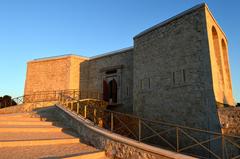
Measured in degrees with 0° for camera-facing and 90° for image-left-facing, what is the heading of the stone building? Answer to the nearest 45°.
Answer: approximately 45°

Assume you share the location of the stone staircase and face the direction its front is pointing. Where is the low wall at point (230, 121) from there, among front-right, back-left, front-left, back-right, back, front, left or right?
left

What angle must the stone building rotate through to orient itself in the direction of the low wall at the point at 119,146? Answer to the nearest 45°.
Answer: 0° — it already faces it

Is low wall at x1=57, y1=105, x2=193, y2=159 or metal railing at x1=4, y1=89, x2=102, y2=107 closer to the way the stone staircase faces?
the low wall

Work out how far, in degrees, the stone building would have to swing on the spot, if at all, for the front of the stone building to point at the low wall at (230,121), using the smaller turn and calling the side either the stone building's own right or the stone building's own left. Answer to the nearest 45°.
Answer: approximately 90° to the stone building's own left

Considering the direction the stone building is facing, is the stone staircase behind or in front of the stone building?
in front

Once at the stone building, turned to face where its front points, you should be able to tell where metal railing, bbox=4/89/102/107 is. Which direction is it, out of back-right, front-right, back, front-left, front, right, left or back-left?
right

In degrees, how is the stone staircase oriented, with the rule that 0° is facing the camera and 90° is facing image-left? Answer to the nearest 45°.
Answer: approximately 0°

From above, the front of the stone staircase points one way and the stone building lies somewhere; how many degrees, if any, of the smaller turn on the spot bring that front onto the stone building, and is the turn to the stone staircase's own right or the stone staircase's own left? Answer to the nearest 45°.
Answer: approximately 135° to the stone staircase's own left

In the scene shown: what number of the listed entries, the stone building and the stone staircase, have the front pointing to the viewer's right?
0

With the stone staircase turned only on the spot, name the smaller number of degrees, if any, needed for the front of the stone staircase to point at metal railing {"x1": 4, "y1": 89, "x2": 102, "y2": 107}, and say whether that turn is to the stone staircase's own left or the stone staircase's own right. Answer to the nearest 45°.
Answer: approximately 180°
